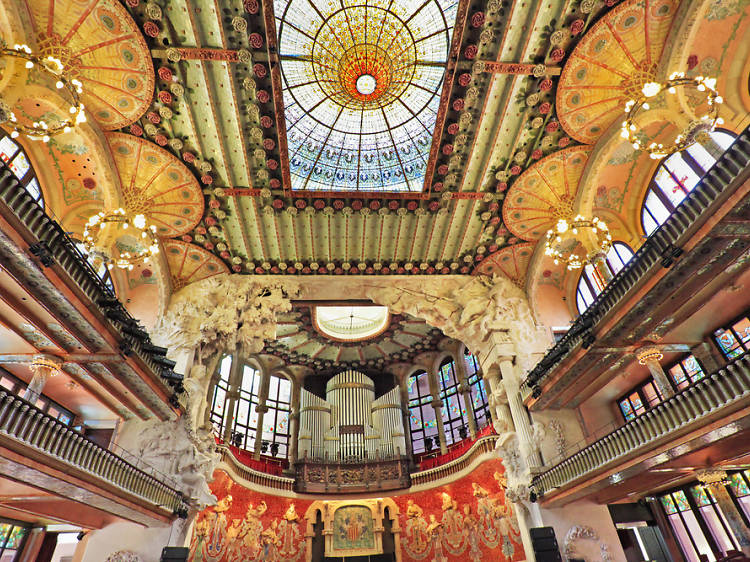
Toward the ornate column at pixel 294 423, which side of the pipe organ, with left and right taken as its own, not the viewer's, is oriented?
right

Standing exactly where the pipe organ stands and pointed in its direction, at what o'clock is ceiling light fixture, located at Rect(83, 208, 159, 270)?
The ceiling light fixture is roughly at 1 o'clock from the pipe organ.

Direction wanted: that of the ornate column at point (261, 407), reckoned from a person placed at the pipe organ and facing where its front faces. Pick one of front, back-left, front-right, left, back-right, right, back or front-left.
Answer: right

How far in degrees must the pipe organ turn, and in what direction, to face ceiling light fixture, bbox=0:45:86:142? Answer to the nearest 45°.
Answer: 0° — it already faces it

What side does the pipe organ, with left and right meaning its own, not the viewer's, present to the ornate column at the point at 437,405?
left

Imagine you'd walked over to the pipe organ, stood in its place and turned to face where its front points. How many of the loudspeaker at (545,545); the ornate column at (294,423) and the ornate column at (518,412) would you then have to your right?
1

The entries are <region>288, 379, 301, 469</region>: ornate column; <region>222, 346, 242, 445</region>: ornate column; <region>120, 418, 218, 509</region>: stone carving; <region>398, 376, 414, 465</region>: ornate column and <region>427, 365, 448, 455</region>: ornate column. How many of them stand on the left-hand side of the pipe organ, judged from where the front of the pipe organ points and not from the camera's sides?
2

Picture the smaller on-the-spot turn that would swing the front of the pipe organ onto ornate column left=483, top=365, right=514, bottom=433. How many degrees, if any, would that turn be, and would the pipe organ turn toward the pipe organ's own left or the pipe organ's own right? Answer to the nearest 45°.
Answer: approximately 45° to the pipe organ's own left

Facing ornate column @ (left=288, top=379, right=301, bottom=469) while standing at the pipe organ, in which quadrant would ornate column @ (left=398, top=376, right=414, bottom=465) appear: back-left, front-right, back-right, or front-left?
back-right

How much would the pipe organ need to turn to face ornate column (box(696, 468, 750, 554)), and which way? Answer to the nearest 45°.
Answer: approximately 45° to its left

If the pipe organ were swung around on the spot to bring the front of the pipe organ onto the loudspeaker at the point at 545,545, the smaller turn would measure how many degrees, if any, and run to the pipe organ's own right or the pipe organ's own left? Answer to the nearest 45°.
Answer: approximately 45° to the pipe organ's own left

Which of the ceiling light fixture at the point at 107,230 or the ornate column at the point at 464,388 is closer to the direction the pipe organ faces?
the ceiling light fixture

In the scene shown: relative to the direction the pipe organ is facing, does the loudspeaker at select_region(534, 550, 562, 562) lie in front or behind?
in front

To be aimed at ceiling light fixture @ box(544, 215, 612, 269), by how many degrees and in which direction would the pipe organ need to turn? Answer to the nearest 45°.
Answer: approximately 45° to its left

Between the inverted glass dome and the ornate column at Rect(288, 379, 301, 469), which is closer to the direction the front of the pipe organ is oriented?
the inverted glass dome

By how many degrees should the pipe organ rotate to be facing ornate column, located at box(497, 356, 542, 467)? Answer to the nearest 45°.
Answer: approximately 45° to its left

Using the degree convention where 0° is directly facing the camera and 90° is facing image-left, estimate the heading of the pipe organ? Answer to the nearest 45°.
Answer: approximately 0°
